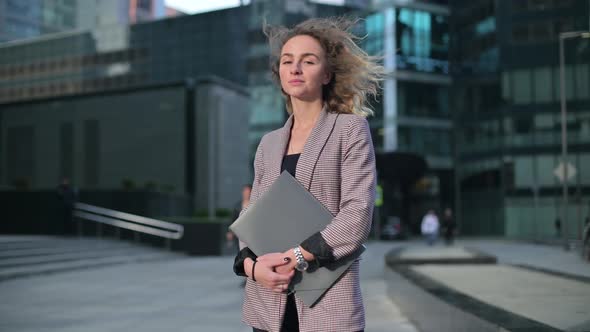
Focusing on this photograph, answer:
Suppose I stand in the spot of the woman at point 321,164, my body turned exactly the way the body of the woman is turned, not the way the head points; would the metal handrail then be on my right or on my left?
on my right

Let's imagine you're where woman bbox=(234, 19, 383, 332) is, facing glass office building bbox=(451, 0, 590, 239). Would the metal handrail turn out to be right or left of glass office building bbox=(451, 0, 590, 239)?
left

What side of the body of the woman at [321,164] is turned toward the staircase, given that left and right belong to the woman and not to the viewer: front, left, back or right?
right

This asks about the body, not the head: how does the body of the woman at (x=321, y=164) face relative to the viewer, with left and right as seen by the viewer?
facing the viewer and to the left of the viewer
